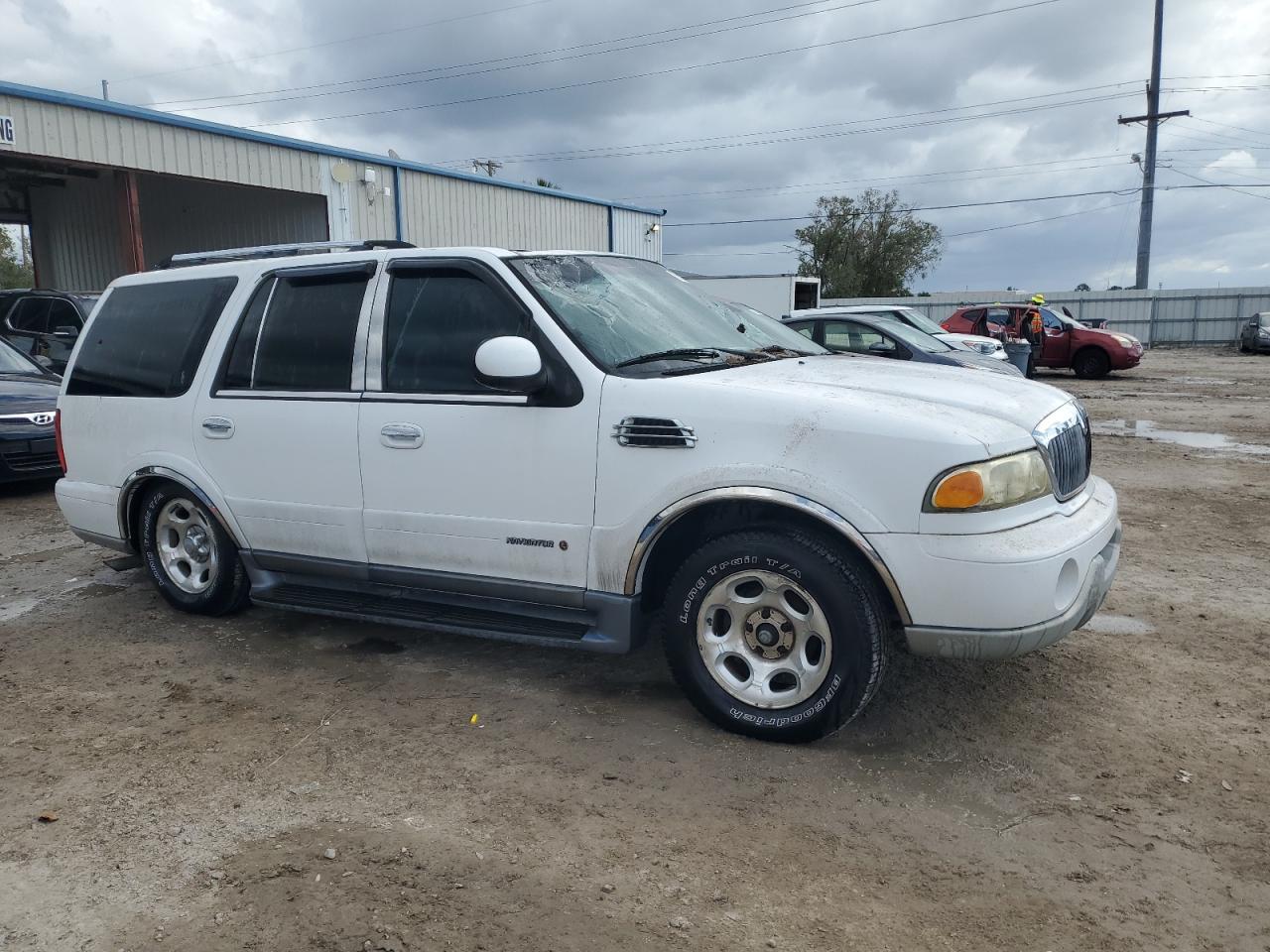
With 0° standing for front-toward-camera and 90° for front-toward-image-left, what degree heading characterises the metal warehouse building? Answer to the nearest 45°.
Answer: approximately 315°

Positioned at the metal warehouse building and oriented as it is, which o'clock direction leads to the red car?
The red car is roughly at 11 o'clock from the metal warehouse building.

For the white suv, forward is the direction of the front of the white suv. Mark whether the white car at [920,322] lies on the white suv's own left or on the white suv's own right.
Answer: on the white suv's own left

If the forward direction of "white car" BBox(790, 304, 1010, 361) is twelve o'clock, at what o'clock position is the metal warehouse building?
The metal warehouse building is roughly at 5 o'clock from the white car.

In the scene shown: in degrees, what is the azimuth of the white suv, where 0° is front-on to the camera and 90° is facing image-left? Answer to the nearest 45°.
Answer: approximately 315°
